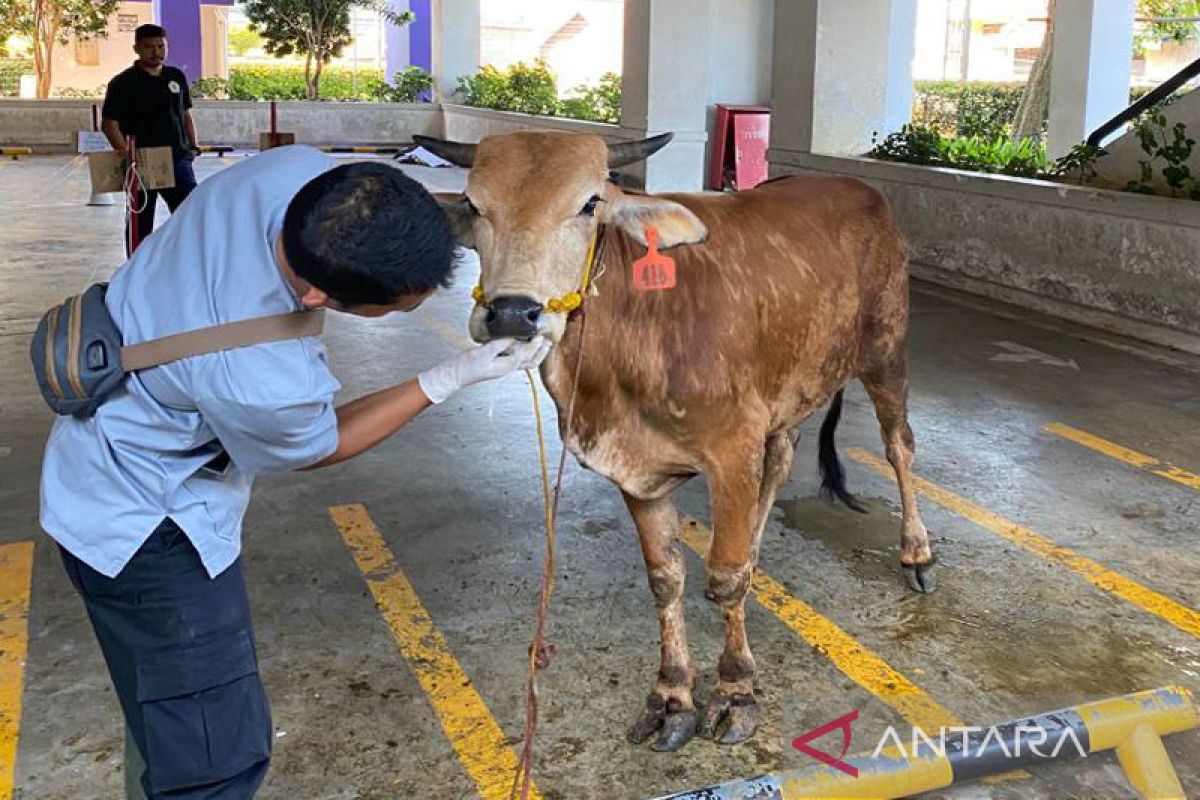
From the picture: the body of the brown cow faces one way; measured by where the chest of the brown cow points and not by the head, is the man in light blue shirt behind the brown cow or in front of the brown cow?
in front

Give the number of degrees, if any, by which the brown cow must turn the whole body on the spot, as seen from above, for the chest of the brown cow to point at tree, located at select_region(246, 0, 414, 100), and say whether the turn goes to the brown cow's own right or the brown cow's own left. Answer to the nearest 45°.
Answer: approximately 135° to the brown cow's own right

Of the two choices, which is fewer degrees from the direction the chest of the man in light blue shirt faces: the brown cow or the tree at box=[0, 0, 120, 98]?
the brown cow

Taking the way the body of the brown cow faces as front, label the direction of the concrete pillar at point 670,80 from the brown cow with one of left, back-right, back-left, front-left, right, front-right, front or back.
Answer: back-right

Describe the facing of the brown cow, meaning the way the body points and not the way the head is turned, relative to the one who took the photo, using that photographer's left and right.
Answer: facing the viewer and to the left of the viewer

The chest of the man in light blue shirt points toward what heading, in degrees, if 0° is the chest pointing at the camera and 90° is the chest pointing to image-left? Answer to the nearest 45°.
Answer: approximately 270°

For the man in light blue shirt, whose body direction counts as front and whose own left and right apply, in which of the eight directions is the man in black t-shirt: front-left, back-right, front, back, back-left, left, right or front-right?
left

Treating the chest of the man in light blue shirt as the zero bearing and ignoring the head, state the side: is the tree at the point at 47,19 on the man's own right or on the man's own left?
on the man's own left

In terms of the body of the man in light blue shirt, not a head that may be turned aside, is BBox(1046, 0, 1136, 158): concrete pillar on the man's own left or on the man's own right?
on the man's own left

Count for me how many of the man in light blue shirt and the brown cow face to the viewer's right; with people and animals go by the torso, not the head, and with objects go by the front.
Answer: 1

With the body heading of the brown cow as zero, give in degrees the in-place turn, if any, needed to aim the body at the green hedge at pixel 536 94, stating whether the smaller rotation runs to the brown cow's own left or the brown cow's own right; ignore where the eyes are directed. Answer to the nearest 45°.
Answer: approximately 135° to the brown cow's own right

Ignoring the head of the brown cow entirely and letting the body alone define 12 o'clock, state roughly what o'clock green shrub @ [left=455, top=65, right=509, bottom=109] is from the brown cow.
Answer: The green shrub is roughly at 4 o'clock from the brown cow.

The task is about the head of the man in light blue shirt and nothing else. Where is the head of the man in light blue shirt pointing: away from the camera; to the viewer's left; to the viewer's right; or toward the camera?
to the viewer's right

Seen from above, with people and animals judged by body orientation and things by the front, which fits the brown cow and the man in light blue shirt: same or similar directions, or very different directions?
very different directions
